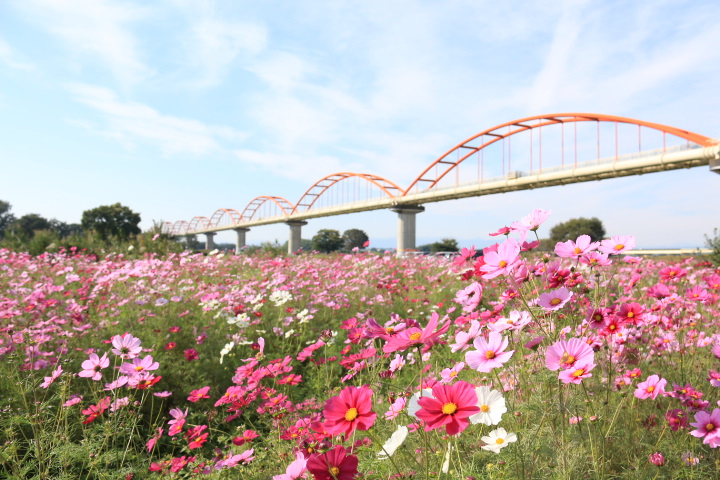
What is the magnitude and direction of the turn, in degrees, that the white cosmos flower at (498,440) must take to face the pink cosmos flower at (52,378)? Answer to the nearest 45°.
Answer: approximately 90° to its right

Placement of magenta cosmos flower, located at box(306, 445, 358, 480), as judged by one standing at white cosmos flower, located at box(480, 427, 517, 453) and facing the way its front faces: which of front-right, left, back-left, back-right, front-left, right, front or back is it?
front-right

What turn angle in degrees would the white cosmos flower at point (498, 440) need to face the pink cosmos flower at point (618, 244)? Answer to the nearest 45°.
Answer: approximately 135° to its left

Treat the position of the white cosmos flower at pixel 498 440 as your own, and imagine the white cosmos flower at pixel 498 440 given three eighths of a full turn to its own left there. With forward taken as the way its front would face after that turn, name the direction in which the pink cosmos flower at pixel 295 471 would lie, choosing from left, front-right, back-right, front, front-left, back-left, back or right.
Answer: back

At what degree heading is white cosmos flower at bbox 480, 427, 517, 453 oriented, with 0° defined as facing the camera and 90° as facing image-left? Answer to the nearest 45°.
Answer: approximately 0°
